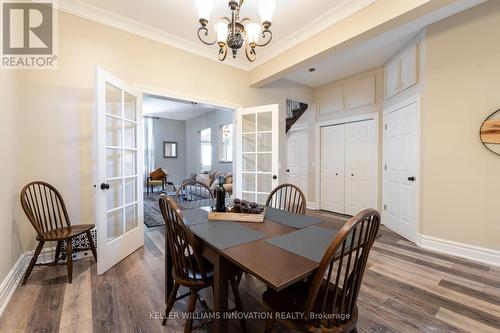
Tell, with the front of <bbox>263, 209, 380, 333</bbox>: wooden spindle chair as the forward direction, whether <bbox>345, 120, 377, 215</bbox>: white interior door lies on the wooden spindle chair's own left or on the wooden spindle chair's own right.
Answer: on the wooden spindle chair's own right

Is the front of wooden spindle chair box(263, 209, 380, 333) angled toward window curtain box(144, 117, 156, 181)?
yes

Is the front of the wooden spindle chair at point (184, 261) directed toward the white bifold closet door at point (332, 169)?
yes

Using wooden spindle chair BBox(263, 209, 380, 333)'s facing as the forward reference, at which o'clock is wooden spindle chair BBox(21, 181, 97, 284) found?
wooden spindle chair BBox(21, 181, 97, 284) is roughly at 11 o'clock from wooden spindle chair BBox(263, 209, 380, 333).

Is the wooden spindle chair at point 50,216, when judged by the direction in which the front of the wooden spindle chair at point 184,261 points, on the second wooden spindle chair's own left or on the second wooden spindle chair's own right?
on the second wooden spindle chair's own left

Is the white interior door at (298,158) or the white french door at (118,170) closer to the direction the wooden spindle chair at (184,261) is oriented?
the white interior door

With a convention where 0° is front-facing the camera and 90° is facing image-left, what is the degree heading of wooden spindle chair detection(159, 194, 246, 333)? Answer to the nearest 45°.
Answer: approximately 225°
